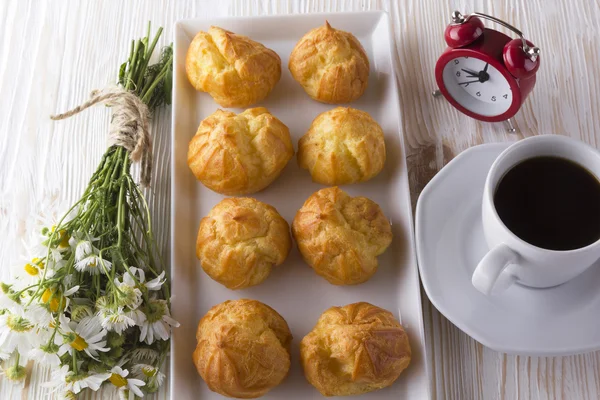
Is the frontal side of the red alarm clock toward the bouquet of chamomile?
yes

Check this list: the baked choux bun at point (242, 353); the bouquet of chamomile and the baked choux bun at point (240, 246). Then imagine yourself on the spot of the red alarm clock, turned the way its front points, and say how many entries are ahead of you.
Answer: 3

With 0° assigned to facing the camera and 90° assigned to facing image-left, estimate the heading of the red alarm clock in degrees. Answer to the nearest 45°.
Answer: approximately 45°

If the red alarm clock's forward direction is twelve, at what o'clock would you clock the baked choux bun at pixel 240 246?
The baked choux bun is roughly at 12 o'clock from the red alarm clock.
